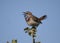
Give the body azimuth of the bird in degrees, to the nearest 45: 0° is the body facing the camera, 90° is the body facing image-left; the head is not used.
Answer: approximately 90°
